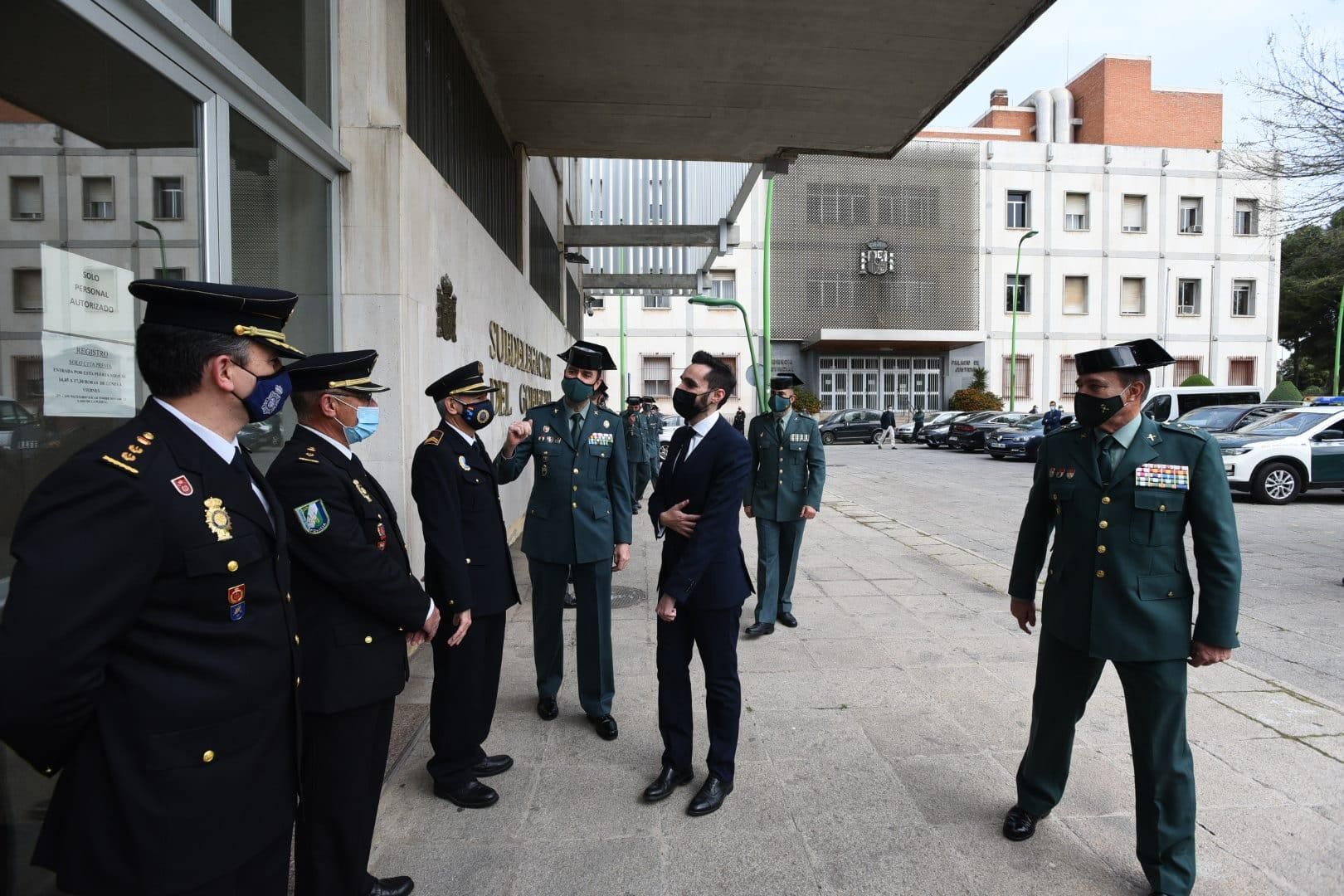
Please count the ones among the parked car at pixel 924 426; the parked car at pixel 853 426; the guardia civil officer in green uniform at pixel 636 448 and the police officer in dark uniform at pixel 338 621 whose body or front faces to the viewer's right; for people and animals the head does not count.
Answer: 1

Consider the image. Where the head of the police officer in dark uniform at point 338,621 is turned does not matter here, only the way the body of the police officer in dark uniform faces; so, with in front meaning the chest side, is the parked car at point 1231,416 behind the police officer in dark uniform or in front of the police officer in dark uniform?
in front

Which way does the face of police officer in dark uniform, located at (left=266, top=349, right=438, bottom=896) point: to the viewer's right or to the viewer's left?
to the viewer's right

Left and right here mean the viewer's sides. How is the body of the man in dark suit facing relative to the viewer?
facing the viewer and to the left of the viewer

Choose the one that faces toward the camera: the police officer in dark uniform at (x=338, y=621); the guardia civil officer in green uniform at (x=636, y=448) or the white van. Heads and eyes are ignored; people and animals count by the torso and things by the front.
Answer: the guardia civil officer in green uniform

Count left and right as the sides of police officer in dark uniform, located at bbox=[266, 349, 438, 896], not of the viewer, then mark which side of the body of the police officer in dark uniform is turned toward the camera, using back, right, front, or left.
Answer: right

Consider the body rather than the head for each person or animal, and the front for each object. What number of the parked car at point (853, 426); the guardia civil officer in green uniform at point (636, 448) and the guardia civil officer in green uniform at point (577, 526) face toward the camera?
2

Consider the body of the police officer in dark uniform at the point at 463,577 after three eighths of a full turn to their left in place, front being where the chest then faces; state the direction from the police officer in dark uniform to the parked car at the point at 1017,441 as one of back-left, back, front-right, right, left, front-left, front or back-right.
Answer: front-right

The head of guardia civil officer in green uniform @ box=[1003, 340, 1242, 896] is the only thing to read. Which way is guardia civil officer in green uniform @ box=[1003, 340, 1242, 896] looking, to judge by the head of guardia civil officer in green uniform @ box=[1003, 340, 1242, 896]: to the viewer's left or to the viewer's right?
to the viewer's left

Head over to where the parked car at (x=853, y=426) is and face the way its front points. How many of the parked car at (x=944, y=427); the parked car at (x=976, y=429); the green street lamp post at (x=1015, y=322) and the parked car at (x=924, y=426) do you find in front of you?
0

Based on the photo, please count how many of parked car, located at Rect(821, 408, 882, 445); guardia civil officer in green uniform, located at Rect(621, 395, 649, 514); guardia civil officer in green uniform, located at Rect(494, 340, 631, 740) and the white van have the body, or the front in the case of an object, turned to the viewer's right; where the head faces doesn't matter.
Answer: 0

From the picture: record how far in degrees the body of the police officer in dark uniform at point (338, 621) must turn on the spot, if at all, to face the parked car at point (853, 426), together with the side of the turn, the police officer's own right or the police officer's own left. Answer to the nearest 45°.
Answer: approximately 45° to the police officer's own left

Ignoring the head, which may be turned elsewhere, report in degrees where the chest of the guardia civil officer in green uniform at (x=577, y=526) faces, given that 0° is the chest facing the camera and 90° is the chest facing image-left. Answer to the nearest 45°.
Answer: approximately 0°

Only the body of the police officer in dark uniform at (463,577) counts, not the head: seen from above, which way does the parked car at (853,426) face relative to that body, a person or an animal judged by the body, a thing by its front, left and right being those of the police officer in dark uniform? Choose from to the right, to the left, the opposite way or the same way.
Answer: the opposite way

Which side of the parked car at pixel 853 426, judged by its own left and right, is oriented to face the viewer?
left

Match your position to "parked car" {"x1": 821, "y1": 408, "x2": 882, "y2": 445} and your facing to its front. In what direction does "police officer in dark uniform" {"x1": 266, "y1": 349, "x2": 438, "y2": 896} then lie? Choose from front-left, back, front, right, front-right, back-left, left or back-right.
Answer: left

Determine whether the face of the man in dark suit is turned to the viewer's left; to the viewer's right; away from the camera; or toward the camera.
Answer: to the viewer's left

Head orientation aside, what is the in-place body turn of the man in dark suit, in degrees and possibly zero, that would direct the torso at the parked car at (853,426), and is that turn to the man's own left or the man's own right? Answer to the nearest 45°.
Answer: approximately 135° to the man's own right
